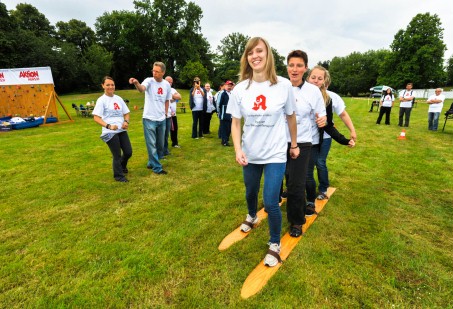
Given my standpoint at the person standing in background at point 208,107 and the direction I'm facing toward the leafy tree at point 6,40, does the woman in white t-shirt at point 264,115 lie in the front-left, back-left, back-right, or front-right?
back-left

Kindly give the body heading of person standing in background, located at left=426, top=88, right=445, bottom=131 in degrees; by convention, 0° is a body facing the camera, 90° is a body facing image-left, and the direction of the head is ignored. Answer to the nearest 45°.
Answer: approximately 45°

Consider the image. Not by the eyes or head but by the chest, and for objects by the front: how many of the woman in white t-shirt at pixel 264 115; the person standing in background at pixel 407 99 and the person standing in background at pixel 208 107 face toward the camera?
3

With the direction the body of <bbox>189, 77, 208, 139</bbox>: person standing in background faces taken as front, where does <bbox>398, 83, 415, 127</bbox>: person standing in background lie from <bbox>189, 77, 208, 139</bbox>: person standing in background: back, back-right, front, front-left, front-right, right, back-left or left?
left

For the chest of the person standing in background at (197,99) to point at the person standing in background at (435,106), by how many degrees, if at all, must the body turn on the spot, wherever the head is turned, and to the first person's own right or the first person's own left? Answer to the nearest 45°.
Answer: approximately 90° to the first person's own left

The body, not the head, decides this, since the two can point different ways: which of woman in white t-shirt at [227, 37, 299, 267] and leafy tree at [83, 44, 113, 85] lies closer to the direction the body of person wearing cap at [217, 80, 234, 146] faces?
the woman in white t-shirt

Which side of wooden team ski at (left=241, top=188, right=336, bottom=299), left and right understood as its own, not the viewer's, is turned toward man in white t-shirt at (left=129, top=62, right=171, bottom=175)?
right

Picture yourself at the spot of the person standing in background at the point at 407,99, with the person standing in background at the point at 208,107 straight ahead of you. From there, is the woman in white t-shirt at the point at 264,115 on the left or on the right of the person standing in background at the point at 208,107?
left

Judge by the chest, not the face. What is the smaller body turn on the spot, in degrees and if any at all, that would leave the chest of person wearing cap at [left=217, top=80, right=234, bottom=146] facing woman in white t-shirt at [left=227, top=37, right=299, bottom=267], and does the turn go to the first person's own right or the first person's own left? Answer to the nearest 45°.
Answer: approximately 45° to the first person's own right
